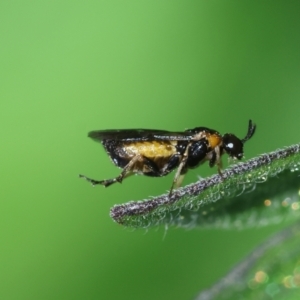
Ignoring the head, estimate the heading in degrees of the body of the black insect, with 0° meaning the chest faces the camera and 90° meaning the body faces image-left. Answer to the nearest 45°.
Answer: approximately 270°

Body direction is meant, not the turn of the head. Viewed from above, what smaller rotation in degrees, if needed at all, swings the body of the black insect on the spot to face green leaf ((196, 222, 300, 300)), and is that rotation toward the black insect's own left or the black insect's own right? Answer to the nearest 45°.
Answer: approximately 90° to the black insect's own right
